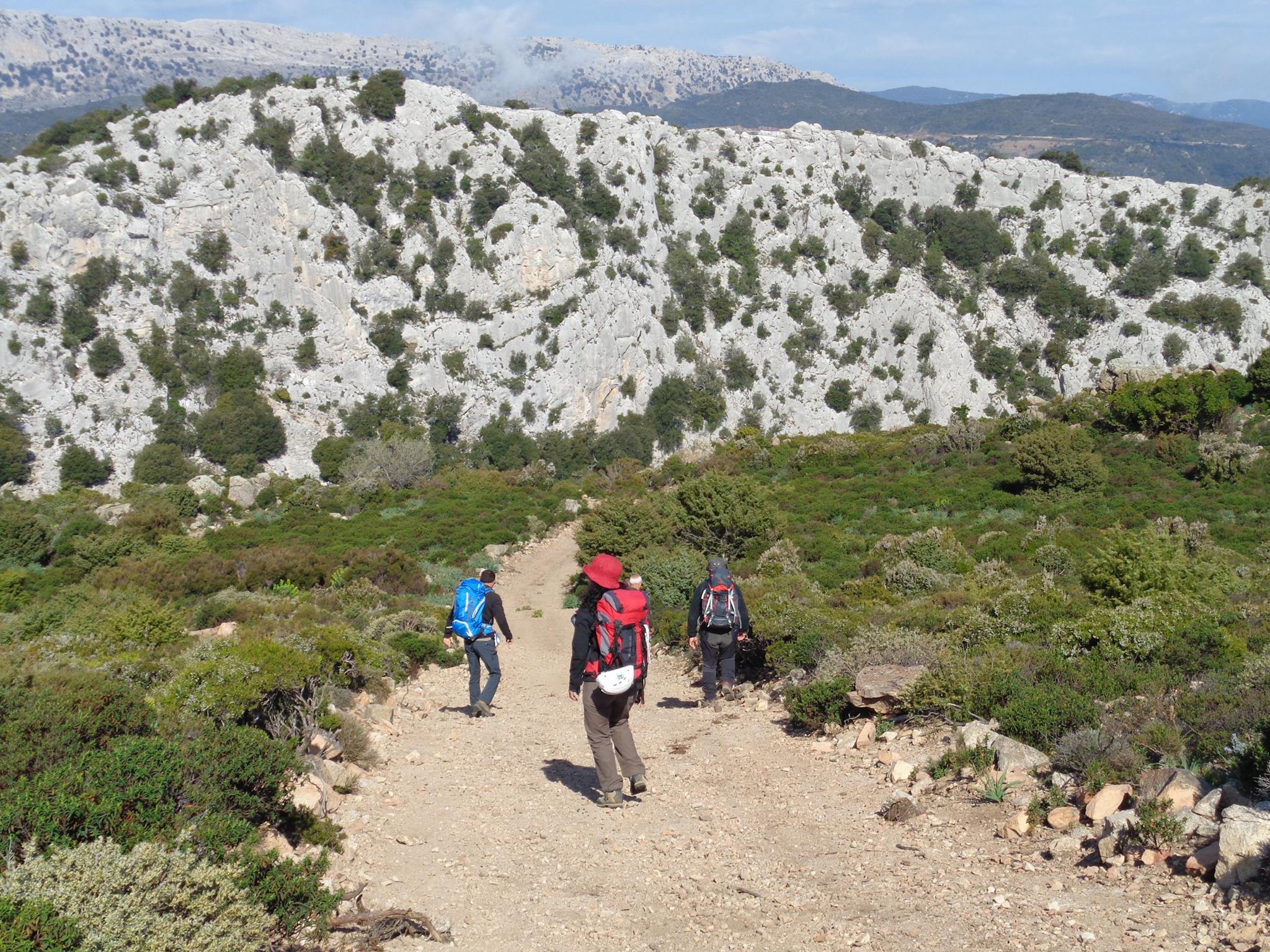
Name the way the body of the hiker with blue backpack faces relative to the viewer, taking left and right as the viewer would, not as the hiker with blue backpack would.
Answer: facing away from the viewer and to the right of the viewer

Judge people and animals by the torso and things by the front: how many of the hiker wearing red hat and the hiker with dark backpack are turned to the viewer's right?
0

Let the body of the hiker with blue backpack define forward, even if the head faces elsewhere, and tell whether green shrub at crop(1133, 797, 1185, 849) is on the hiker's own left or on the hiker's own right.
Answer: on the hiker's own right

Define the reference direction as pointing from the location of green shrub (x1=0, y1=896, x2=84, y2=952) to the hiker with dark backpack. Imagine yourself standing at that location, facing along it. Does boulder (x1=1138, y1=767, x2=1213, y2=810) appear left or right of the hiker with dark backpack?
right

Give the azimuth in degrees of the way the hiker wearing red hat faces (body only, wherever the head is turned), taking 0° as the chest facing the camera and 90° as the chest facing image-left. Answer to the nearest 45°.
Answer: approximately 135°

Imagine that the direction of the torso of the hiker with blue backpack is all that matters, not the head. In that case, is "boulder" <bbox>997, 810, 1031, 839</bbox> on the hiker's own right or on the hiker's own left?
on the hiker's own right

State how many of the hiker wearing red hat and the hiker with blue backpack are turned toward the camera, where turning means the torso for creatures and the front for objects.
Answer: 0

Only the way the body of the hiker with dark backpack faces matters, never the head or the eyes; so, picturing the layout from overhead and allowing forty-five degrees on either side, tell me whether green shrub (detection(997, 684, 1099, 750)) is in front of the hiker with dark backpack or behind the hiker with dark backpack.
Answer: behind

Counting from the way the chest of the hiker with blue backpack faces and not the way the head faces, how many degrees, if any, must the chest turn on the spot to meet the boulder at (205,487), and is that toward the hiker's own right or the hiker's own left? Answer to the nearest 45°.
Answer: approximately 45° to the hiker's own left

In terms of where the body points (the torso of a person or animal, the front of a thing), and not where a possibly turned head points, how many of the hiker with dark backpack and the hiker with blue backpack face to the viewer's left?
0

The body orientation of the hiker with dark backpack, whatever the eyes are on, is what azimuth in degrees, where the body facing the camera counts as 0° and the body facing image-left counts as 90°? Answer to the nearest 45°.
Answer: approximately 180°

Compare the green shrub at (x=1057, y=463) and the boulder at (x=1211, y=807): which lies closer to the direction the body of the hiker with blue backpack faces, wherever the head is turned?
the green shrub
